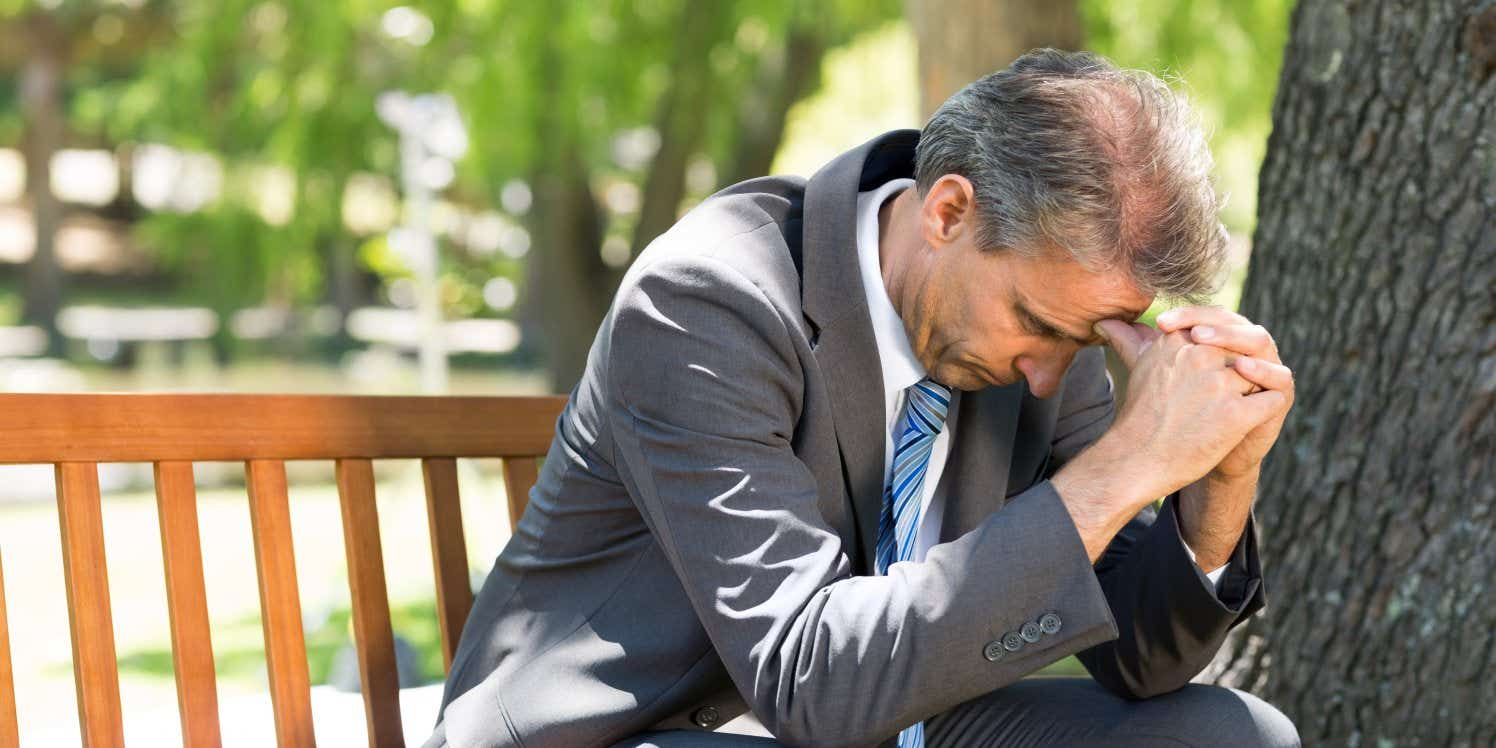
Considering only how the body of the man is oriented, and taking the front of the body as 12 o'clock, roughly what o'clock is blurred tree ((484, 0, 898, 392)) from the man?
The blurred tree is roughly at 7 o'clock from the man.

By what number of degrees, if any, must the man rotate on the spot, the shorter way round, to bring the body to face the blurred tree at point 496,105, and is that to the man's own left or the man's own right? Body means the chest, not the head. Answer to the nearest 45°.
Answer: approximately 135° to the man's own left

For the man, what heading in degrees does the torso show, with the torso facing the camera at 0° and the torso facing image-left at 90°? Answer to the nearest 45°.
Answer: approximately 315°

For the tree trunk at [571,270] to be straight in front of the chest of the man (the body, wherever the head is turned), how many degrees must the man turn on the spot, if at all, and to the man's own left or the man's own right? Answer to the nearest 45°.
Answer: approximately 135° to the man's own left

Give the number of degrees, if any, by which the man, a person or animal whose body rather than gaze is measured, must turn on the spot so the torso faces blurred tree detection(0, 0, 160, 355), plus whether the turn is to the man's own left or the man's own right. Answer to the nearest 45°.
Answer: approximately 180°
